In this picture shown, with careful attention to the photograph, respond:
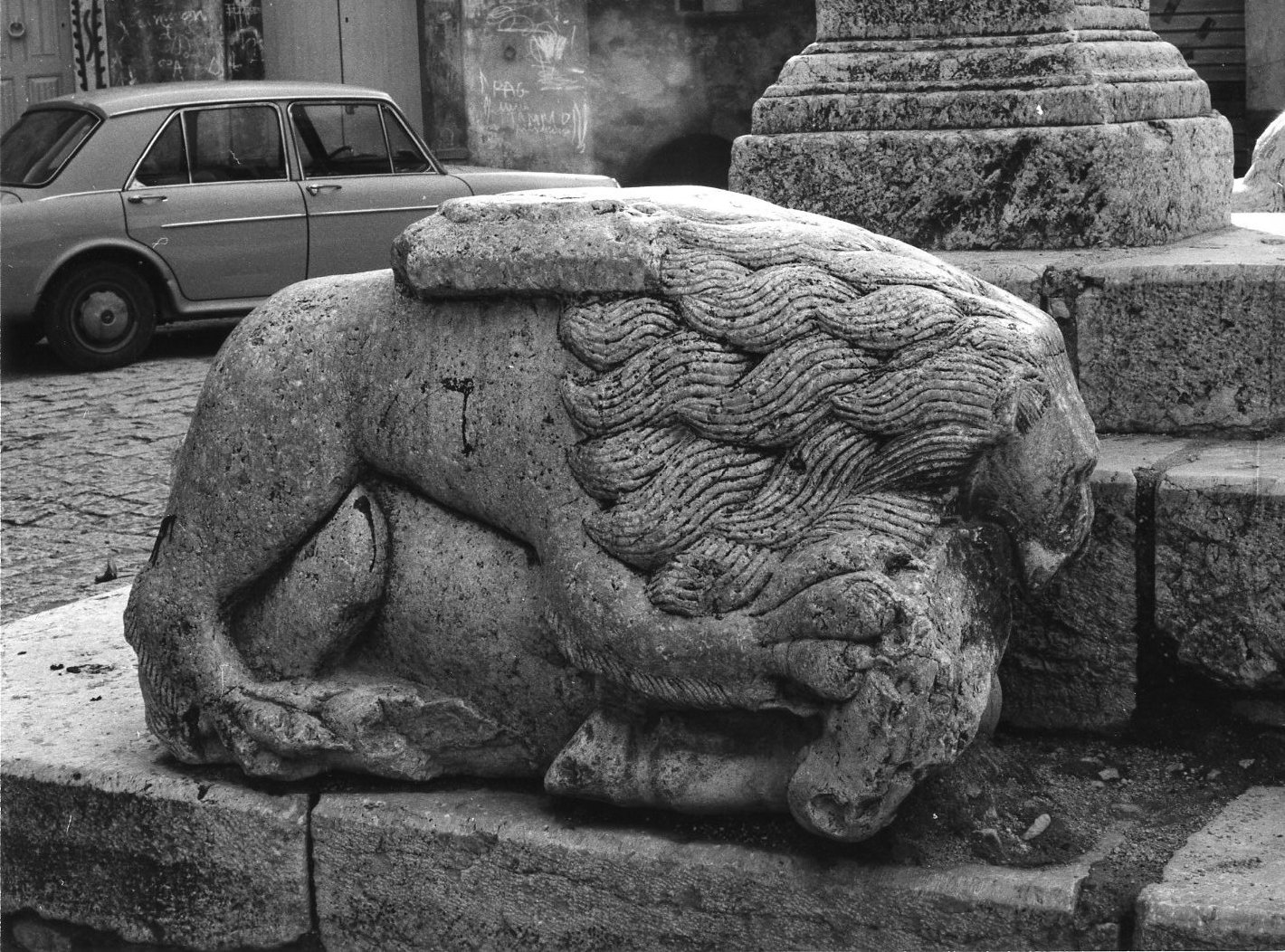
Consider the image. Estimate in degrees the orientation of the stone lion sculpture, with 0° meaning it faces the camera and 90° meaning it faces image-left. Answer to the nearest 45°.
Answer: approximately 270°

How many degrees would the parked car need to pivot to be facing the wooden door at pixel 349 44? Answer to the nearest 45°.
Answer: approximately 45° to its left

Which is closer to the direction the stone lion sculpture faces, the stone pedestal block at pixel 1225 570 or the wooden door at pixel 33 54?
the stone pedestal block

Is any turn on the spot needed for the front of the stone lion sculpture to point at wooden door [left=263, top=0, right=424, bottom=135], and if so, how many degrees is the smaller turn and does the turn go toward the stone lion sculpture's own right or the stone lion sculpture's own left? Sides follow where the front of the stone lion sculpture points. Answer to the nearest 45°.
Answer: approximately 90° to the stone lion sculpture's own left

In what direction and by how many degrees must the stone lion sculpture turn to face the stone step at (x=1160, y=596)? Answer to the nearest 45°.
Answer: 0° — it already faces it

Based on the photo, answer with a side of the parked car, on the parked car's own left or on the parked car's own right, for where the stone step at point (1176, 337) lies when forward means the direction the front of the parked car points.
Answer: on the parked car's own right

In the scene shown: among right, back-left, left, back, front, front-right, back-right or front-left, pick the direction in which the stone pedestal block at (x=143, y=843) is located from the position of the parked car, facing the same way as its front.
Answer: back-right

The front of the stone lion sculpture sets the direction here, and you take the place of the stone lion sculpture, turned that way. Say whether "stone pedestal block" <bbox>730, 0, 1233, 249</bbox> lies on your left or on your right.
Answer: on your left

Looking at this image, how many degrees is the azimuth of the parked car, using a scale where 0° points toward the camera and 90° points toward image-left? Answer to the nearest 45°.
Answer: approximately 225°
